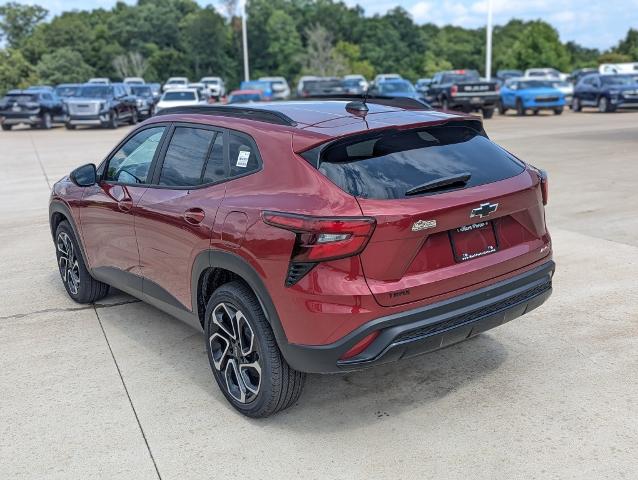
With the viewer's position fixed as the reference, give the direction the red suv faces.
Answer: facing away from the viewer and to the left of the viewer

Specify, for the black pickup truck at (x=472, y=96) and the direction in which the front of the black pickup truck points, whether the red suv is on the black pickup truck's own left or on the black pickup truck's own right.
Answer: on the black pickup truck's own left

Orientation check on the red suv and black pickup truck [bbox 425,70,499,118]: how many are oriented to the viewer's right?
0

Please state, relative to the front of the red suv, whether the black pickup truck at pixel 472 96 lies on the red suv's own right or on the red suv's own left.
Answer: on the red suv's own right

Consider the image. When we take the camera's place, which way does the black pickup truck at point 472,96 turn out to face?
facing away from the viewer and to the left of the viewer

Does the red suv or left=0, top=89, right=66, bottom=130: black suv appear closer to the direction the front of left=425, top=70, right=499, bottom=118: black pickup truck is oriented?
the black suv

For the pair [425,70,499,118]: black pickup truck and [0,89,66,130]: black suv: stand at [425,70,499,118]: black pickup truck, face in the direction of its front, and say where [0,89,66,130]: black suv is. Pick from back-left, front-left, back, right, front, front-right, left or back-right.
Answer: front-left

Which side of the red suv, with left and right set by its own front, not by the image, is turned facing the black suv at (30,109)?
front
